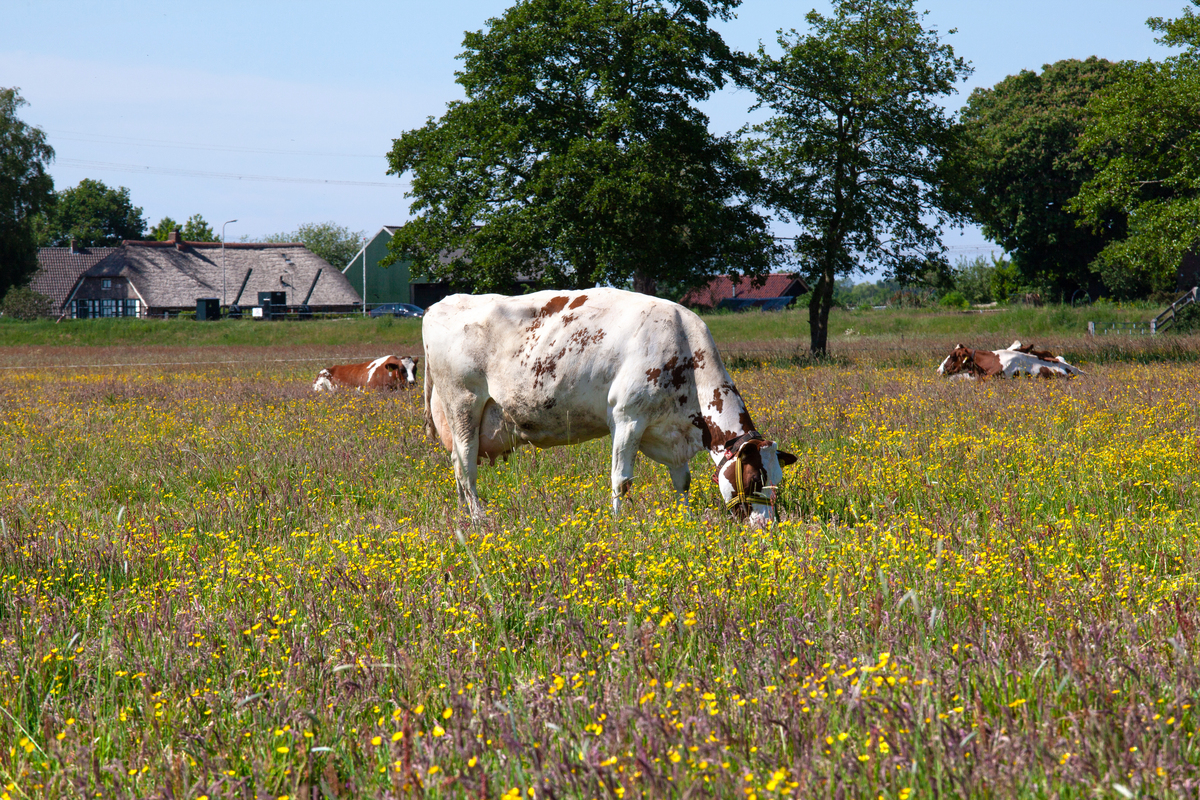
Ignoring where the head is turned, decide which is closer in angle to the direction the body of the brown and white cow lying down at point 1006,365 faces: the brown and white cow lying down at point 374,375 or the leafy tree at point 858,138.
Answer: the brown and white cow lying down

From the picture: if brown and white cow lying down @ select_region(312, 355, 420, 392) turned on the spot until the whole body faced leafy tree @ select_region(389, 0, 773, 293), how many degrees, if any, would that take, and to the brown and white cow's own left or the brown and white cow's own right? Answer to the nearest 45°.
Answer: approximately 45° to the brown and white cow's own left

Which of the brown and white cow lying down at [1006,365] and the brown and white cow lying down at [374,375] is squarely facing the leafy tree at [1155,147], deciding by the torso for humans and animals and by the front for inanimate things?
the brown and white cow lying down at [374,375]

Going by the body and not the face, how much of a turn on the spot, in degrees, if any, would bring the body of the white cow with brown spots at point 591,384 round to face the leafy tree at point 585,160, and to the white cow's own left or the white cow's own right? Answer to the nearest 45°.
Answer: approximately 90° to the white cow's own left

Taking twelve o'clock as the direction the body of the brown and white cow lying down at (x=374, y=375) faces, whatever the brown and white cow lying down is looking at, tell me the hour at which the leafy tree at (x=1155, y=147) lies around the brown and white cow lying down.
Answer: The leafy tree is roughly at 10 o'clock from the brown and white cow lying down.

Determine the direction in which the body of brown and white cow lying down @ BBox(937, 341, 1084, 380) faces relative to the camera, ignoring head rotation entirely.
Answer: to the viewer's left

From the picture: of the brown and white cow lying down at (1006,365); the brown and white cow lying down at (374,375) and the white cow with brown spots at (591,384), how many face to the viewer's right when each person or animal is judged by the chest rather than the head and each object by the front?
2

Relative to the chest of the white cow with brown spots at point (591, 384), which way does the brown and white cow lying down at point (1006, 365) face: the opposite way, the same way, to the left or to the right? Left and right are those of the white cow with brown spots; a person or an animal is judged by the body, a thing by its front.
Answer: the opposite way

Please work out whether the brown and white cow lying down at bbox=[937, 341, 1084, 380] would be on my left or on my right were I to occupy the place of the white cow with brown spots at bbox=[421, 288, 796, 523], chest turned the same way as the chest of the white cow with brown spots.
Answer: on my left

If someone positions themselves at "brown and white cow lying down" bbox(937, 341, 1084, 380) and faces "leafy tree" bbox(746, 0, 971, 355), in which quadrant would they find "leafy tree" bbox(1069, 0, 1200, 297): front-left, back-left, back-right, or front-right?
front-right

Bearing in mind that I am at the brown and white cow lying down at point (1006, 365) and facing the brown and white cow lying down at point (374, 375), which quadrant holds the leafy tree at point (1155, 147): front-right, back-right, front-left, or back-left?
back-right

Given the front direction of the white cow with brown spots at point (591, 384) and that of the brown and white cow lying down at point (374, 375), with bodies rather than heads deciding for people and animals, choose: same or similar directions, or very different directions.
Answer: same or similar directions

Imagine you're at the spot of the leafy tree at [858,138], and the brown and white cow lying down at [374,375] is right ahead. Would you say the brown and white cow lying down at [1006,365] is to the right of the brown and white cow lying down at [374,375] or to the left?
left

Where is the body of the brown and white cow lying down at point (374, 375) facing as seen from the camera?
to the viewer's right

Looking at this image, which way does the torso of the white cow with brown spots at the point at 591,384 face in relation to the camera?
to the viewer's right
